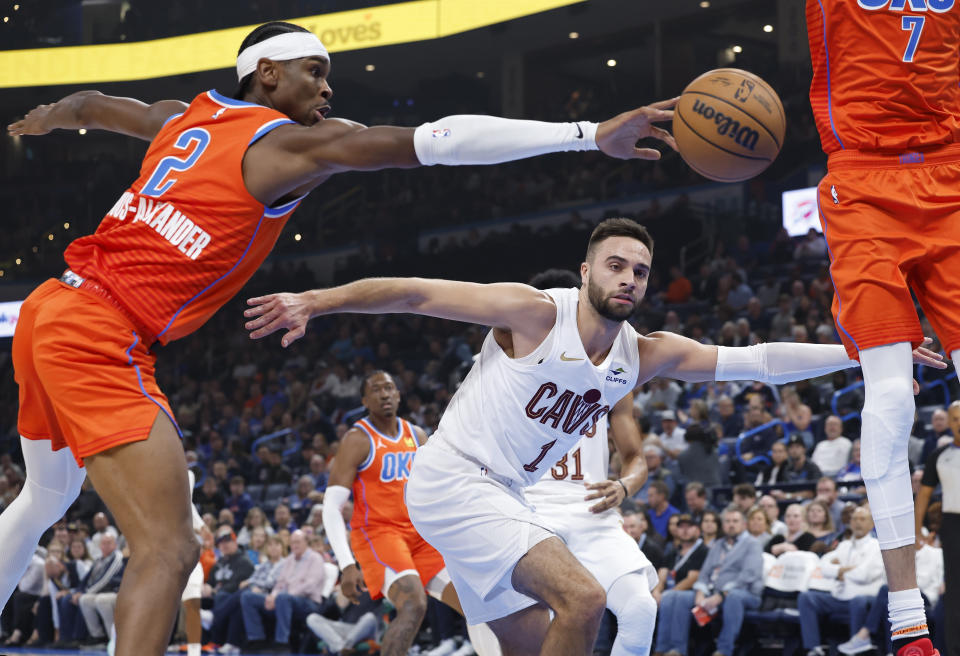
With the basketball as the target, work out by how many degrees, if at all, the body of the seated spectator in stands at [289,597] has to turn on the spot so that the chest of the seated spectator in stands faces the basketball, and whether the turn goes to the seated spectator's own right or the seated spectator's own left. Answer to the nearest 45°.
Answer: approximately 45° to the seated spectator's own left

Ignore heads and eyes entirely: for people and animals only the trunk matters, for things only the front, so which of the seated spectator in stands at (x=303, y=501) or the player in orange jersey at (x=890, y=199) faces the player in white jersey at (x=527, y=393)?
the seated spectator in stands

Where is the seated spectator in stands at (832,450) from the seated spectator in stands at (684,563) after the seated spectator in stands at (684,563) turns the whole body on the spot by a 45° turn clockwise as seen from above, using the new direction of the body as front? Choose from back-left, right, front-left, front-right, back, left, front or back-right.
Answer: back-right

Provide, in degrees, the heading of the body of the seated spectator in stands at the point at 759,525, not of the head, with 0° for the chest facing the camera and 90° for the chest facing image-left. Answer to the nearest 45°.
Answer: approximately 45°

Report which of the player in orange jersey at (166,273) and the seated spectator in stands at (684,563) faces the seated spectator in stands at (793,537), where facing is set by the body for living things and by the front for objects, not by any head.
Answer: the player in orange jersey

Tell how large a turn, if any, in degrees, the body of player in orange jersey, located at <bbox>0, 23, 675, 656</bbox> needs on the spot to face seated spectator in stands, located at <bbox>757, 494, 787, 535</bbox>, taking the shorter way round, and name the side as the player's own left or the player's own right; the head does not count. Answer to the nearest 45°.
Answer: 0° — they already face them

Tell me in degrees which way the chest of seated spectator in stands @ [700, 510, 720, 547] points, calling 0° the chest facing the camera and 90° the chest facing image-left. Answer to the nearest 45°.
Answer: approximately 45°
